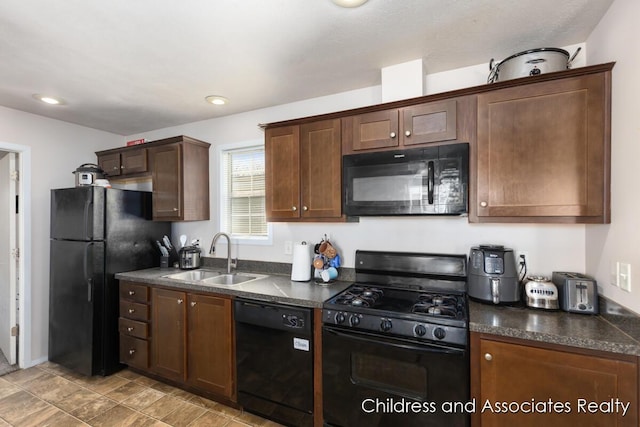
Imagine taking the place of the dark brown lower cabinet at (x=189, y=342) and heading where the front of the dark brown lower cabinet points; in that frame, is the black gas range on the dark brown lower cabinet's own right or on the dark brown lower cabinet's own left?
on the dark brown lower cabinet's own left

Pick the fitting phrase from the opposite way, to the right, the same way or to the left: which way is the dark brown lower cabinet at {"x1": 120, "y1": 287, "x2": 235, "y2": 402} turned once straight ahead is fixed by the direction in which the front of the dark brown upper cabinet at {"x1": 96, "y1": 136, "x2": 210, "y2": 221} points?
the same way

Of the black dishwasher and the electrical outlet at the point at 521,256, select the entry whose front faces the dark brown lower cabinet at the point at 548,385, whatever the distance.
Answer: the electrical outlet

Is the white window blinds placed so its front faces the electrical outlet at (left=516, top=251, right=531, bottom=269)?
no

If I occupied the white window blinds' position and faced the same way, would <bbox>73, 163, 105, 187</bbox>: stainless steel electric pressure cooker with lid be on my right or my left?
on my right

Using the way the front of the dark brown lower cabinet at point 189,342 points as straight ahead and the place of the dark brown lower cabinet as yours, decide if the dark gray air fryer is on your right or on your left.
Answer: on your left

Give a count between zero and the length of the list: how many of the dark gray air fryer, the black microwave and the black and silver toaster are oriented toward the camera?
3

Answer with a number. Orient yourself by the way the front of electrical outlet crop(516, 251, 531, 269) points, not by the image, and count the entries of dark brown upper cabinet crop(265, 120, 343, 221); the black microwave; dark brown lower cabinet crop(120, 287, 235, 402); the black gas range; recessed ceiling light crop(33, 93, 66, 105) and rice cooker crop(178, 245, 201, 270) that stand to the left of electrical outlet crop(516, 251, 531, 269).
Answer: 0

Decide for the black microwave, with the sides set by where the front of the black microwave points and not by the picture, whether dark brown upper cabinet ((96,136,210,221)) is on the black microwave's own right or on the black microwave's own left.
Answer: on the black microwave's own right

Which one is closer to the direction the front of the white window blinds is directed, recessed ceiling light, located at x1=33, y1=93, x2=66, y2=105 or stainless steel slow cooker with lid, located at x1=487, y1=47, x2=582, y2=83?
the recessed ceiling light

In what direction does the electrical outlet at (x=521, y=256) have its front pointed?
toward the camera

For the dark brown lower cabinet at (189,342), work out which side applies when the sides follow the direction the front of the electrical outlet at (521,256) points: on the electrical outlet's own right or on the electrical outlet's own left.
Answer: on the electrical outlet's own right

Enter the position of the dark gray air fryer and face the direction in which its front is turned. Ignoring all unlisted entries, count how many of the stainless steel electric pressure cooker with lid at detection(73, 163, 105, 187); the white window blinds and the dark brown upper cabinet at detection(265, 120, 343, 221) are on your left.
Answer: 0

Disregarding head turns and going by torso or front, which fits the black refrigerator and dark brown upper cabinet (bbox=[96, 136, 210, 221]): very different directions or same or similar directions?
same or similar directions

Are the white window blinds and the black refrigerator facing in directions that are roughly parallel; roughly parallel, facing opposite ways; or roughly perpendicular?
roughly parallel

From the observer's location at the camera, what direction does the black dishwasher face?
facing the viewer and to the left of the viewer

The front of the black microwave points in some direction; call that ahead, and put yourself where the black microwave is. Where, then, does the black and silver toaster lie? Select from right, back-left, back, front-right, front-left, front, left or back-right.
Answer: left

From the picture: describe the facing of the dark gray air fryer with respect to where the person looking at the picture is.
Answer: facing the viewer

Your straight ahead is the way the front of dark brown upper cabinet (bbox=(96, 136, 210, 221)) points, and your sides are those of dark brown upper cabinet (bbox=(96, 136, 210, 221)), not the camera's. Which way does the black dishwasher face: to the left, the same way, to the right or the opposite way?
the same way
